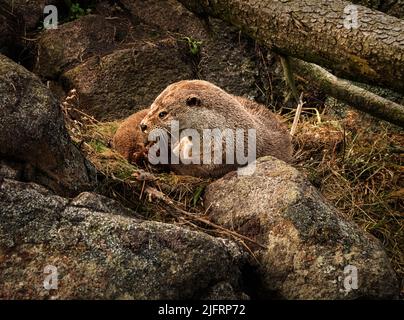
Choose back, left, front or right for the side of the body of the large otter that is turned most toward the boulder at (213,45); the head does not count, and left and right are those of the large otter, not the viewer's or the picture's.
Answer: right

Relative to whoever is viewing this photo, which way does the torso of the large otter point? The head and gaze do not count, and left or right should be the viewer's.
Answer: facing to the left of the viewer

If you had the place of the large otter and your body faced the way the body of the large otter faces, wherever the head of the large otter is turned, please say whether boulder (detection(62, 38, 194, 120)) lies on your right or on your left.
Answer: on your right

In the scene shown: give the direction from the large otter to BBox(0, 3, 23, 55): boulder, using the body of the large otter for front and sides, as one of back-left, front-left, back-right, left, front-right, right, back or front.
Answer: front-right

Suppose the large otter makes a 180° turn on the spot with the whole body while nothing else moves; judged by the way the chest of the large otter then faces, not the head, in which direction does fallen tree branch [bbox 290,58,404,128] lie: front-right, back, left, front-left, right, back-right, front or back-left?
front

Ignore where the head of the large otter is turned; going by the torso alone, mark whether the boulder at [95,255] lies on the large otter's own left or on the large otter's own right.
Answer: on the large otter's own left

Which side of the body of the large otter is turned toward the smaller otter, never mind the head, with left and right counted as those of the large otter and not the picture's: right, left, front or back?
front

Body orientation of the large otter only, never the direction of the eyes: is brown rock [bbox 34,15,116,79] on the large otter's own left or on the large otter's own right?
on the large otter's own right

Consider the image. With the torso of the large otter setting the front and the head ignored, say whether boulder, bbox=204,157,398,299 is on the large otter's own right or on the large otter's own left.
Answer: on the large otter's own left
